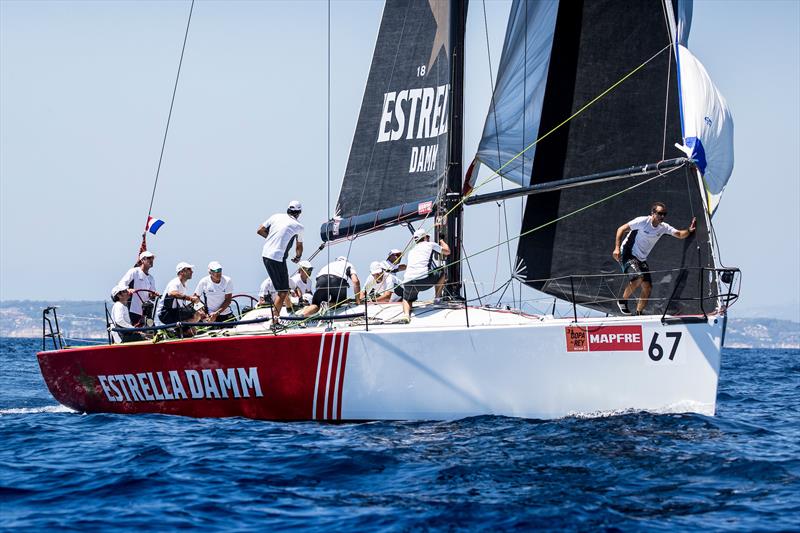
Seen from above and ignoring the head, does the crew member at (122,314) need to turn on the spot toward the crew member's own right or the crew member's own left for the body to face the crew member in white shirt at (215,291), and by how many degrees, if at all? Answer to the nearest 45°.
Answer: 0° — they already face them

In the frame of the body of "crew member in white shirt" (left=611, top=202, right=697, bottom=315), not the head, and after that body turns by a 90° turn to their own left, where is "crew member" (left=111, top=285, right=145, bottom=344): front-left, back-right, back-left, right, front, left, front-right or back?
back-left

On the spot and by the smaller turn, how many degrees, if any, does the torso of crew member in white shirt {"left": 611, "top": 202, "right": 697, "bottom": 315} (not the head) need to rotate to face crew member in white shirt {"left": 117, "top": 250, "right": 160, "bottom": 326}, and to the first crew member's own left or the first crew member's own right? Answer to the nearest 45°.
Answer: approximately 135° to the first crew member's own right

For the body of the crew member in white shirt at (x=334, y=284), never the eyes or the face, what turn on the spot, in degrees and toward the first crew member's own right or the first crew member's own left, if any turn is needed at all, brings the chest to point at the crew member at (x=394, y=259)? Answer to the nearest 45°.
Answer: approximately 45° to the first crew member's own right

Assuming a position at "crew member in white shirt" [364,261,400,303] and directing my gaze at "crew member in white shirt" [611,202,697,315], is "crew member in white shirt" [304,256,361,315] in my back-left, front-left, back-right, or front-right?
back-right

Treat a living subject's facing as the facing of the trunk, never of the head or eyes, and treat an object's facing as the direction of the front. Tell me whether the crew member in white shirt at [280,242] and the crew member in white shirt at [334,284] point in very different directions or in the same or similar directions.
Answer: same or similar directions

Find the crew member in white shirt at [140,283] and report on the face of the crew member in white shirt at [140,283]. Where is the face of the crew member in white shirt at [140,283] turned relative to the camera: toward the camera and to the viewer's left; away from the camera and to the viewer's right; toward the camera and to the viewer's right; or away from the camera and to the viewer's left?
toward the camera and to the viewer's right
